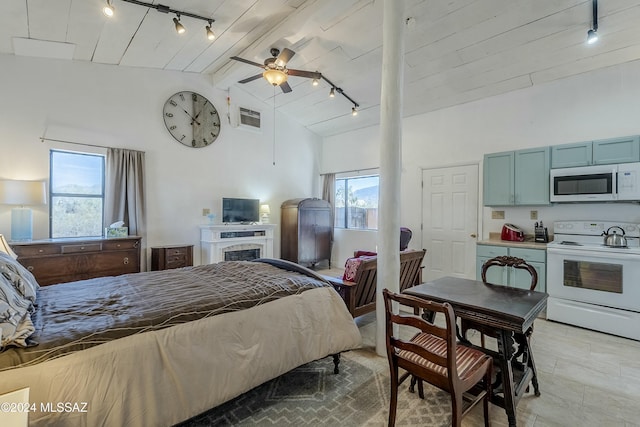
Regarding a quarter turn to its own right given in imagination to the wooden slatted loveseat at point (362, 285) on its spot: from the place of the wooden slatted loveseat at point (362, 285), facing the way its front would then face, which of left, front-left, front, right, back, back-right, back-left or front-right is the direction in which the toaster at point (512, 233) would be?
front

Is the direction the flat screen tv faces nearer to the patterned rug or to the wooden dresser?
the patterned rug

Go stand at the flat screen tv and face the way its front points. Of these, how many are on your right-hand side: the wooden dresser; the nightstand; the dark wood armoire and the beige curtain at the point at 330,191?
2

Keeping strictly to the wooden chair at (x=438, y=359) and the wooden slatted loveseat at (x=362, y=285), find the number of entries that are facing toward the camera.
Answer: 0

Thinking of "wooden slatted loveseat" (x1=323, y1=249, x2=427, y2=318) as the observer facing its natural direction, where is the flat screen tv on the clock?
The flat screen tv is roughly at 12 o'clock from the wooden slatted loveseat.

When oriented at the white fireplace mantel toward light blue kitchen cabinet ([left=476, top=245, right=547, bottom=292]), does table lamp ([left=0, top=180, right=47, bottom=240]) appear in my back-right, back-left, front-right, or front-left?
back-right

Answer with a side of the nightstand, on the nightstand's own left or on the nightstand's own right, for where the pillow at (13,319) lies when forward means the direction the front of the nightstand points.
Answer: on the nightstand's own right
